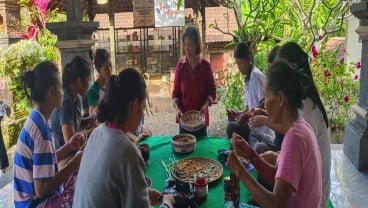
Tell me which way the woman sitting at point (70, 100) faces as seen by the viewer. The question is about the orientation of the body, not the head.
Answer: to the viewer's right

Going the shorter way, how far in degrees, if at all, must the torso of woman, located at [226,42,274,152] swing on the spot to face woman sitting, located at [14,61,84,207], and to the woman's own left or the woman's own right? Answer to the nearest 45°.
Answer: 0° — they already face them

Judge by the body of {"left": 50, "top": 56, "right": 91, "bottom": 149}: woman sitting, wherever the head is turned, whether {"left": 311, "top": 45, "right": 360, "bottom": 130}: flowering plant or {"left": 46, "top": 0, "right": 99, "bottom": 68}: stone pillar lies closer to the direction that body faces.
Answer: the flowering plant

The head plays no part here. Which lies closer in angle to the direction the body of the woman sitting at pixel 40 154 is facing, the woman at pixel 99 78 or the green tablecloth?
the green tablecloth

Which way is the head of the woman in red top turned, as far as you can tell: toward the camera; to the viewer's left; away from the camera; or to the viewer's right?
toward the camera

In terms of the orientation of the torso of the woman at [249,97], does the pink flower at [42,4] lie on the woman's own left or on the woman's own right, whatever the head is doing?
on the woman's own right

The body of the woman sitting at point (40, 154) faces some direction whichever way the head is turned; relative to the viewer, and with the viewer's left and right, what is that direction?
facing to the right of the viewer

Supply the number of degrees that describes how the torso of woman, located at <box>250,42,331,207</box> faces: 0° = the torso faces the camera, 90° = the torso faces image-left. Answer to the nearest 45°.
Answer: approximately 90°

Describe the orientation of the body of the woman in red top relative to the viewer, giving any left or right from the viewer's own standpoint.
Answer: facing the viewer

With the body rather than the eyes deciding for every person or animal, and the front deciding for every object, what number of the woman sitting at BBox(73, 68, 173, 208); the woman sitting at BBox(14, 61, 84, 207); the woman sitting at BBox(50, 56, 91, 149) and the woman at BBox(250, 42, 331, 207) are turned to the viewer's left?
1

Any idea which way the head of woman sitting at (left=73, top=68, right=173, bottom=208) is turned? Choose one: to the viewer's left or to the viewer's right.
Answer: to the viewer's right

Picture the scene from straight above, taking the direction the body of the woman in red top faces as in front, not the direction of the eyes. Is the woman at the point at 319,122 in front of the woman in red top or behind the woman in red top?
in front

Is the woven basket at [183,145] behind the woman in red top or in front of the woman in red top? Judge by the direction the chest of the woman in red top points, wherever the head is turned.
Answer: in front

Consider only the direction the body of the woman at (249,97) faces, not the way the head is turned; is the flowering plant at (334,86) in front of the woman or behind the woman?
behind

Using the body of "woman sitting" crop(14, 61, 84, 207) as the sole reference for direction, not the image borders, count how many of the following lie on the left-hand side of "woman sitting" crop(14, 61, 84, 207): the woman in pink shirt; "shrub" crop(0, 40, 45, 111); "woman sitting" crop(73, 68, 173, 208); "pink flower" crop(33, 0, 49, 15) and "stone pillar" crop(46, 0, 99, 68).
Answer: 3

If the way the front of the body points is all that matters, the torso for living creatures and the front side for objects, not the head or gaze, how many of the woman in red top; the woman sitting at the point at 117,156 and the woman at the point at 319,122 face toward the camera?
1
